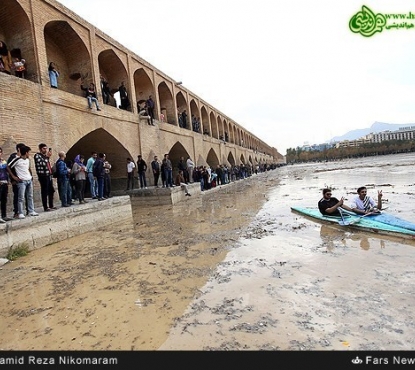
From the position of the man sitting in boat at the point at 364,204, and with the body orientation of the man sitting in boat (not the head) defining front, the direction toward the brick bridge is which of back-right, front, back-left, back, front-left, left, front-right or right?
back-right

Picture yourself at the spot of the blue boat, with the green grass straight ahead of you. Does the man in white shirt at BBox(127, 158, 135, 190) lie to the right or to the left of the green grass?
right

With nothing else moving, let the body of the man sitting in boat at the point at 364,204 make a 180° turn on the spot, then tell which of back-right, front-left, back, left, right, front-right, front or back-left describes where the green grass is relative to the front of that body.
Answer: left

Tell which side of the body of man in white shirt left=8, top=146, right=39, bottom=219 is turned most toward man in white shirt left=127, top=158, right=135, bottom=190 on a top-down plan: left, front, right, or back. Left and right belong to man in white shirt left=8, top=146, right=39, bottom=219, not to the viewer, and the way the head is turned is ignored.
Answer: left

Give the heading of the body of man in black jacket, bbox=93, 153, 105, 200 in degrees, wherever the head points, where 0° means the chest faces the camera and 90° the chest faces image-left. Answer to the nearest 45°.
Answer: approximately 270°

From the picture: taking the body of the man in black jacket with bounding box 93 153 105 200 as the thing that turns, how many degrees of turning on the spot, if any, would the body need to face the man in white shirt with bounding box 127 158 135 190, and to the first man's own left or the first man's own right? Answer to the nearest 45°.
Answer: approximately 90° to the first man's own left

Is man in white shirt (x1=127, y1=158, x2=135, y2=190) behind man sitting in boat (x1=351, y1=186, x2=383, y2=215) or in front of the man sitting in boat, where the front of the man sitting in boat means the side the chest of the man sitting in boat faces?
behind

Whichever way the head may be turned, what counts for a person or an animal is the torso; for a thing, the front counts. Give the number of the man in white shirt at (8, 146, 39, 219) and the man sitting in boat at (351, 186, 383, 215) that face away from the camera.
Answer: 0

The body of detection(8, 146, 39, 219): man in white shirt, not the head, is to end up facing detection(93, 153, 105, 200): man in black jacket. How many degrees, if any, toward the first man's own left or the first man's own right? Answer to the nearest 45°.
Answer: approximately 90° to the first man's own left

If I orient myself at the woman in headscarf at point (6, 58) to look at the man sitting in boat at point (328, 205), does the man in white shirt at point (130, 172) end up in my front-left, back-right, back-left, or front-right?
front-left

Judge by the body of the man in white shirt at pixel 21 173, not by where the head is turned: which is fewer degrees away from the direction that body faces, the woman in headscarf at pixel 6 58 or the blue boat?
the blue boat

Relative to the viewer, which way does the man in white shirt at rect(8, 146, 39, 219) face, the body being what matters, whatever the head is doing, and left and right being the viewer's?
facing the viewer and to the right of the viewer

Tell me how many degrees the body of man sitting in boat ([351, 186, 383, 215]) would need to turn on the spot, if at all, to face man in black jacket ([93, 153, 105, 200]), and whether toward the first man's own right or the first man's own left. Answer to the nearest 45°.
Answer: approximately 135° to the first man's own right

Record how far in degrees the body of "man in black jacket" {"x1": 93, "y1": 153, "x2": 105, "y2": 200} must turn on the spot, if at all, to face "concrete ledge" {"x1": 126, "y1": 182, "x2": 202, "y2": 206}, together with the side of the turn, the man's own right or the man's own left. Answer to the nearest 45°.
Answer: approximately 45° to the man's own left
